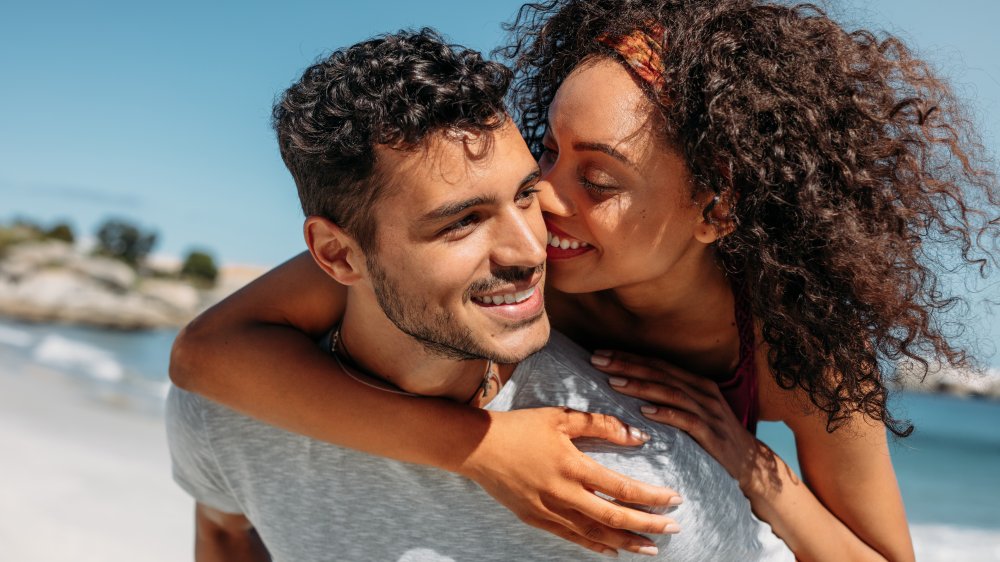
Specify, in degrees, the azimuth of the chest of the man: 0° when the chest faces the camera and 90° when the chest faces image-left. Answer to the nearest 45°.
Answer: approximately 315°

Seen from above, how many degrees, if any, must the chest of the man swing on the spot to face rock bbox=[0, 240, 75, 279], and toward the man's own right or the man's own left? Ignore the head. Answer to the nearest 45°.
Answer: approximately 180°

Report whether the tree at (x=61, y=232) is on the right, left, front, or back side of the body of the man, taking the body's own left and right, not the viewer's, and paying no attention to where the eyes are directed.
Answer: back

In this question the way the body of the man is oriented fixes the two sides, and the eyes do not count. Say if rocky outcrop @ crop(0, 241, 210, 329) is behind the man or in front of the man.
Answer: behind
